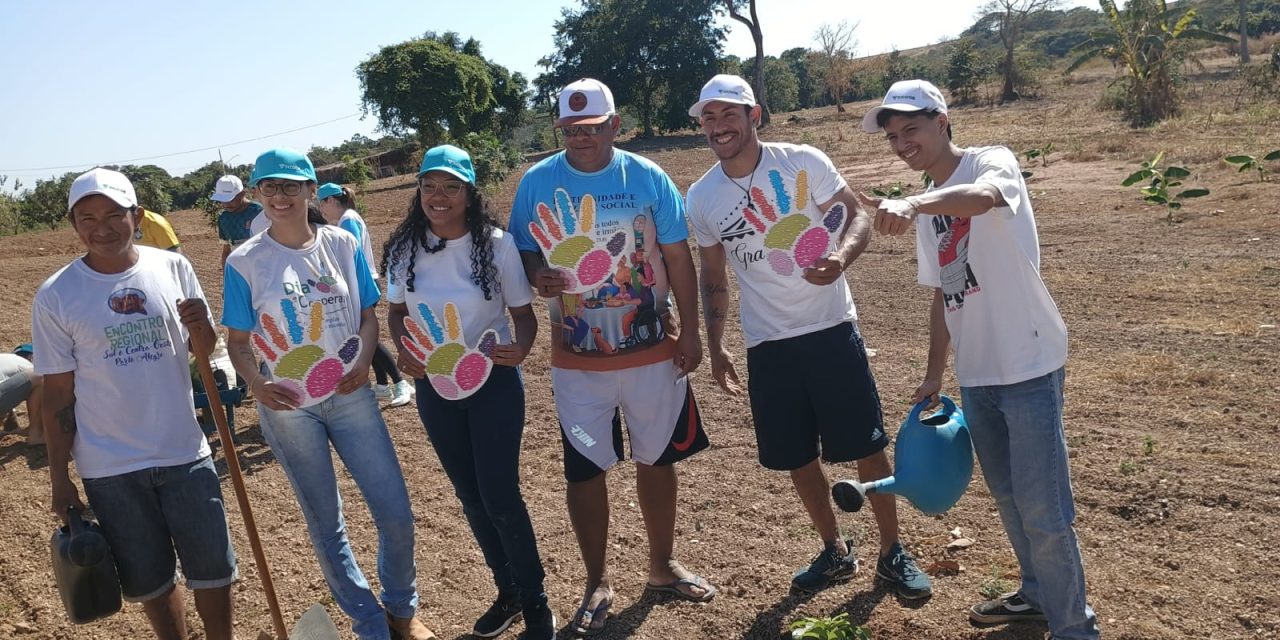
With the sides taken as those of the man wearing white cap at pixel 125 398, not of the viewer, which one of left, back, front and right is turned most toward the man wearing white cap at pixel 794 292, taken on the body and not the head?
left

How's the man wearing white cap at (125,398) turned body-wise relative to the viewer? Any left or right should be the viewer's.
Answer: facing the viewer

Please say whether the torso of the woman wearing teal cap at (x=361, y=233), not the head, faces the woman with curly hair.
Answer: no

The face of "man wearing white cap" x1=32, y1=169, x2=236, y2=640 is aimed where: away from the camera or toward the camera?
toward the camera

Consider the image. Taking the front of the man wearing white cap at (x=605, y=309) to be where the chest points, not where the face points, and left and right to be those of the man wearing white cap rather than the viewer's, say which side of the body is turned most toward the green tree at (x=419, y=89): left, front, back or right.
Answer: back

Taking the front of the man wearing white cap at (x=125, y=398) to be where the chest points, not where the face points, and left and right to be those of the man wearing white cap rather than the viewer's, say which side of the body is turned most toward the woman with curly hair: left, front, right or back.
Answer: left

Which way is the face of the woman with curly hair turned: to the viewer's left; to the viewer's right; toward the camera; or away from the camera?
toward the camera

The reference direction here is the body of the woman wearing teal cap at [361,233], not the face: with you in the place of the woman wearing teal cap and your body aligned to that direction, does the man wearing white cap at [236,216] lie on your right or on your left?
on your right

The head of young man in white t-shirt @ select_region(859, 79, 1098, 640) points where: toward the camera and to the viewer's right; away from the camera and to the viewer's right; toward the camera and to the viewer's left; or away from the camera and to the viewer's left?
toward the camera and to the viewer's left

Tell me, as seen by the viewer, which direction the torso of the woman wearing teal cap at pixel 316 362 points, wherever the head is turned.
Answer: toward the camera

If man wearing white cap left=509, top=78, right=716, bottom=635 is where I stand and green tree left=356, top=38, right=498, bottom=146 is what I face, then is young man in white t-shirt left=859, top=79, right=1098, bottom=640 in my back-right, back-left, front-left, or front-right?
back-right

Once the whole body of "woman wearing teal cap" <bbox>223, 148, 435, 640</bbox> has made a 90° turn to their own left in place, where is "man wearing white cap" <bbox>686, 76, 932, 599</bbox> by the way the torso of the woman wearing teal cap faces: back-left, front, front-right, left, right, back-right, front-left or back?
front

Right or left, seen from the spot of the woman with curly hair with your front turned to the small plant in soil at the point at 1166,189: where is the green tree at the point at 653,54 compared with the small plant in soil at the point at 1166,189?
left

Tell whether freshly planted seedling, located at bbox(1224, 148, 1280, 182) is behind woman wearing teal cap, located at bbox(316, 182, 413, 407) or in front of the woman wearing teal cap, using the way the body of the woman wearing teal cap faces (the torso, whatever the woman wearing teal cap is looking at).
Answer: behind
